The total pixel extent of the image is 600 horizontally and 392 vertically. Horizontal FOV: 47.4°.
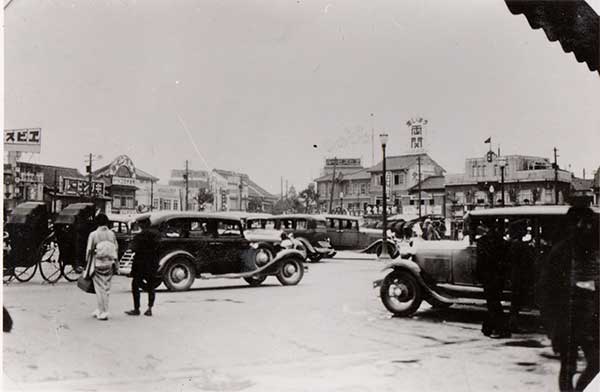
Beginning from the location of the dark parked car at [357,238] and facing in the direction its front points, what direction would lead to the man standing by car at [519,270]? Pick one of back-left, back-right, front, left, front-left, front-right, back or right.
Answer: right

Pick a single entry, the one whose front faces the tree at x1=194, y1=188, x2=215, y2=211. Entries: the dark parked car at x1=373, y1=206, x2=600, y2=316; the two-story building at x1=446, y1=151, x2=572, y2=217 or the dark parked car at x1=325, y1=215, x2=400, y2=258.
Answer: the dark parked car at x1=373, y1=206, x2=600, y2=316

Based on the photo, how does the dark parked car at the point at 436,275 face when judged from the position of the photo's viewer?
facing to the left of the viewer

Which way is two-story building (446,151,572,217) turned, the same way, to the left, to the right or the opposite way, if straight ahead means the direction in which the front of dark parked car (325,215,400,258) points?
to the right

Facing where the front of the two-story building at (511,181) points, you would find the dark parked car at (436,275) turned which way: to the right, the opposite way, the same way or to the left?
to the right

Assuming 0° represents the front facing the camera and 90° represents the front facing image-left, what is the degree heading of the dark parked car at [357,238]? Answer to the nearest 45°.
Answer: approximately 270°

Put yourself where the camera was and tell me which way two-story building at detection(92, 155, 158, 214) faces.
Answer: facing the viewer

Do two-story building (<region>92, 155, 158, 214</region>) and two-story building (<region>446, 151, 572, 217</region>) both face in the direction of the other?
no

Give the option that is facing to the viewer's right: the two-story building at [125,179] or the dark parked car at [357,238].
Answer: the dark parked car

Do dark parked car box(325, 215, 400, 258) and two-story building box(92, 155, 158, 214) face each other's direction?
no

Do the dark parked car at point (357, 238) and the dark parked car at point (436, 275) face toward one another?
no

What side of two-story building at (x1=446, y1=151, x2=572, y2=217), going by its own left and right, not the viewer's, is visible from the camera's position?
front

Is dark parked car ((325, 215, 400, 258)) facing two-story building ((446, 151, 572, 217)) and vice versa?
no

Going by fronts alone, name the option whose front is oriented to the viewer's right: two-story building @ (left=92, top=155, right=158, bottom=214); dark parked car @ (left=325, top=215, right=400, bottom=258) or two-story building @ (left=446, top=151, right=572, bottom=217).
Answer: the dark parked car

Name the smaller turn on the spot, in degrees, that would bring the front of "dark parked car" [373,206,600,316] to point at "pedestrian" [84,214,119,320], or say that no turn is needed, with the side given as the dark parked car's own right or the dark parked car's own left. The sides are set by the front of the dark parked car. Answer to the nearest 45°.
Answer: approximately 45° to the dark parked car's own left

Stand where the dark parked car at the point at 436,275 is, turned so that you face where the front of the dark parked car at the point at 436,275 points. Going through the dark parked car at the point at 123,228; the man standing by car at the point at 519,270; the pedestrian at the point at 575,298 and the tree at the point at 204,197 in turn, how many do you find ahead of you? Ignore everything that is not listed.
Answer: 2

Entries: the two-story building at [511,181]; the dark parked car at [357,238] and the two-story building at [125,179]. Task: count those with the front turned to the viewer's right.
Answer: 1
